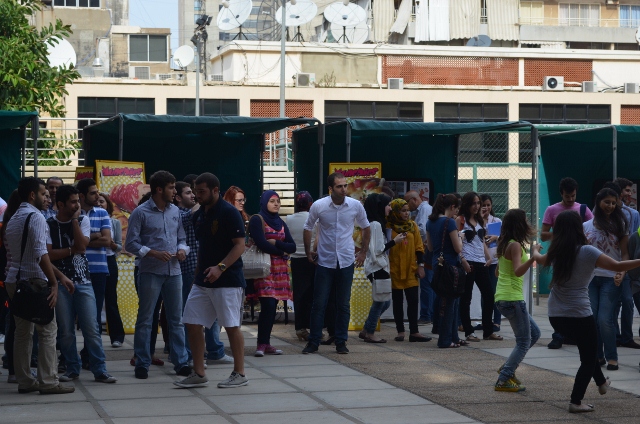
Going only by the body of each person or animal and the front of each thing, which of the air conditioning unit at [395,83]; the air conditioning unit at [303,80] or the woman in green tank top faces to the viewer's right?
the woman in green tank top

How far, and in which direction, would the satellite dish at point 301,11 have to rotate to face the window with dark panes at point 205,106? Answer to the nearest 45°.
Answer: approximately 45° to its right

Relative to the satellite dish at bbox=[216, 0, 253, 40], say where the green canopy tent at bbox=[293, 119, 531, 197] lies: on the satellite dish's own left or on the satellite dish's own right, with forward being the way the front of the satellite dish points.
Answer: on the satellite dish's own left

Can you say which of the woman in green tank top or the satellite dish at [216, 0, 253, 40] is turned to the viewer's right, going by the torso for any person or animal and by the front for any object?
the woman in green tank top

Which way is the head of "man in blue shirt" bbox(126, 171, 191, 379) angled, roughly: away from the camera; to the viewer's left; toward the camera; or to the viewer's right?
to the viewer's right

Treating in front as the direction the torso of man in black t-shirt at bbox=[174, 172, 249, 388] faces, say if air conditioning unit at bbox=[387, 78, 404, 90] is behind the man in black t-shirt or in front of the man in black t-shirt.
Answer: behind

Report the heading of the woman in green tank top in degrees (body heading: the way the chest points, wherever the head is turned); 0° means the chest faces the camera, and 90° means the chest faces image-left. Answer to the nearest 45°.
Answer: approximately 270°
